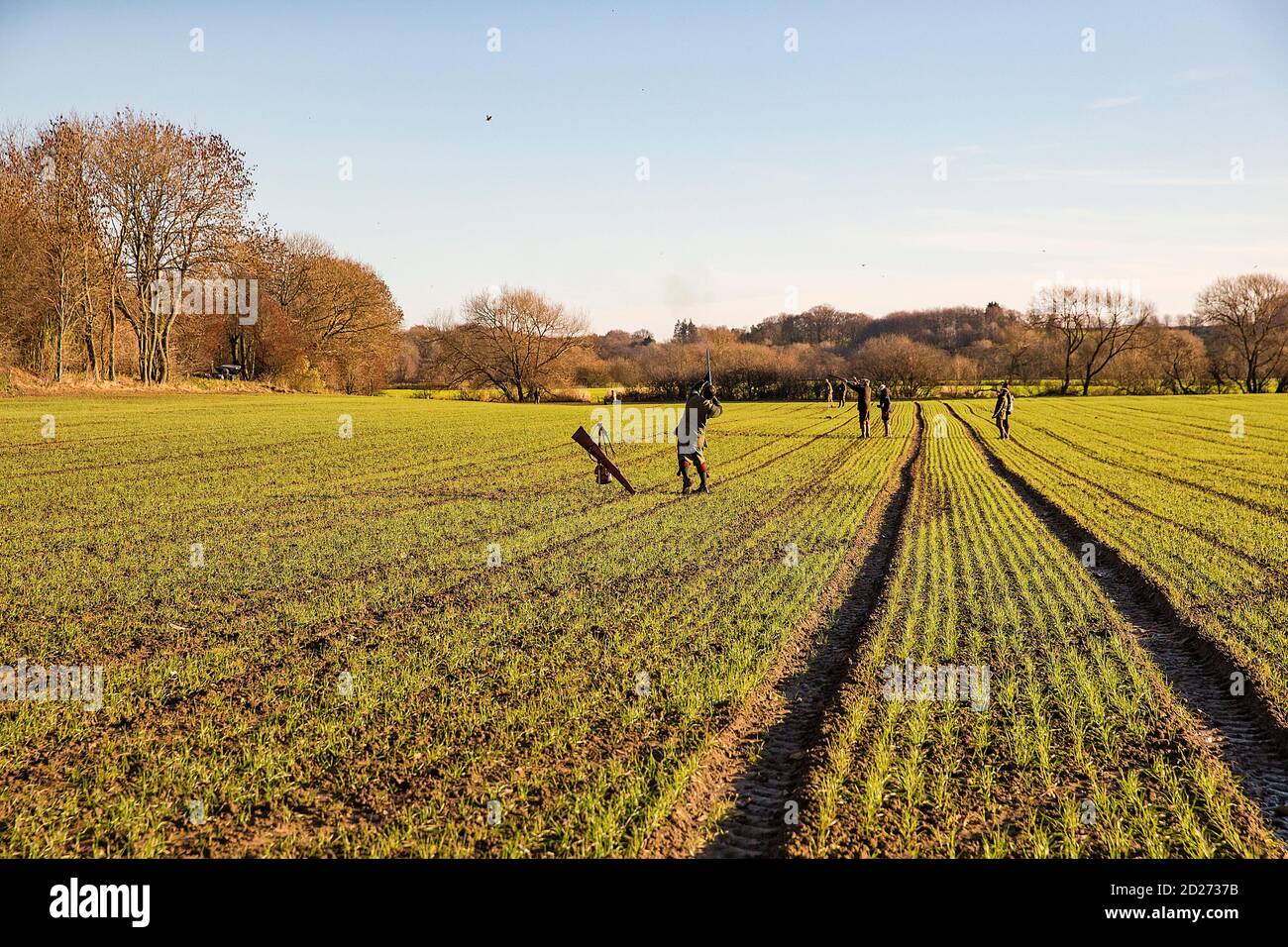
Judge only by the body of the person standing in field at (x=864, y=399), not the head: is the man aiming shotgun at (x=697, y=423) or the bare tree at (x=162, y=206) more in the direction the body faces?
the bare tree

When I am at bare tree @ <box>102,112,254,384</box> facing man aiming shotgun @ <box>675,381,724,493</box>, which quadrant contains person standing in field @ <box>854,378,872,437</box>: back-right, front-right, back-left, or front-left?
front-left

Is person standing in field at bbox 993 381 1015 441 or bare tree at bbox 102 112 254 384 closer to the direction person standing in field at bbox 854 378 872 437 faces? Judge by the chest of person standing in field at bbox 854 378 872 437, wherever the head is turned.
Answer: the bare tree

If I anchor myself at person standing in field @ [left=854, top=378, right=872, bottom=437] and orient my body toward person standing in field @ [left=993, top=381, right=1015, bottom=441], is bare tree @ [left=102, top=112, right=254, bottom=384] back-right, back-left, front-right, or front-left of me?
back-left

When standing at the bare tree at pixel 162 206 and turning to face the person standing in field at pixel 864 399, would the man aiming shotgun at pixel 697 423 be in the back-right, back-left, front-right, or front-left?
front-right

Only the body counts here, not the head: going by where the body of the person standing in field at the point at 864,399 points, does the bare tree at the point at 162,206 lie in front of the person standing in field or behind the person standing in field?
in front

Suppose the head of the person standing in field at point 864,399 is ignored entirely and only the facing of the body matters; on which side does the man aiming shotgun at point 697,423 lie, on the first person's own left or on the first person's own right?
on the first person's own left
